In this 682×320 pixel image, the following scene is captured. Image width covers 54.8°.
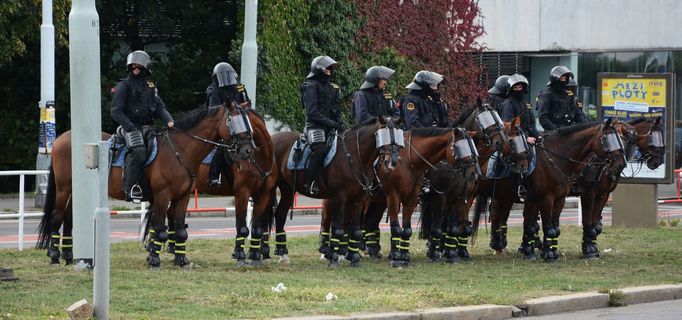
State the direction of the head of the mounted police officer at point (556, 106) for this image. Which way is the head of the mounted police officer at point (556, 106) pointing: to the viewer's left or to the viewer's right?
to the viewer's right

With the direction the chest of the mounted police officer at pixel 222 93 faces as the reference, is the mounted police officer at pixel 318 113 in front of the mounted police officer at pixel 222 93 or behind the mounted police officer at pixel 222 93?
in front

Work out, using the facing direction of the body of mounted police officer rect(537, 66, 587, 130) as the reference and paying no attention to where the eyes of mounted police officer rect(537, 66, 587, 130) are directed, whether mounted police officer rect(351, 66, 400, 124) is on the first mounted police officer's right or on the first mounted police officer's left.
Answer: on the first mounted police officer's right

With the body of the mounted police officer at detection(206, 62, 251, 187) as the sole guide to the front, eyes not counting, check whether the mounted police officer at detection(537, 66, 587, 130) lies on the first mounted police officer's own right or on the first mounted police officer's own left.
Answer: on the first mounted police officer's own left

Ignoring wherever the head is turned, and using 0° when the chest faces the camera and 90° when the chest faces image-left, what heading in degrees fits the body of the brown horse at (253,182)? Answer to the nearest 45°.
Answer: approximately 315°

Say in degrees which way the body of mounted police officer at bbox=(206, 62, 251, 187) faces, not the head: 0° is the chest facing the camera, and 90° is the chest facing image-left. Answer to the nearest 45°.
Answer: approximately 315°

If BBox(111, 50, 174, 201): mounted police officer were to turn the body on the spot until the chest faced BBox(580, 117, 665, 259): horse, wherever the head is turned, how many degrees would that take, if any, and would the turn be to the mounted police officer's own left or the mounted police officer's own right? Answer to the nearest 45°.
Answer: approximately 45° to the mounted police officer's own left
